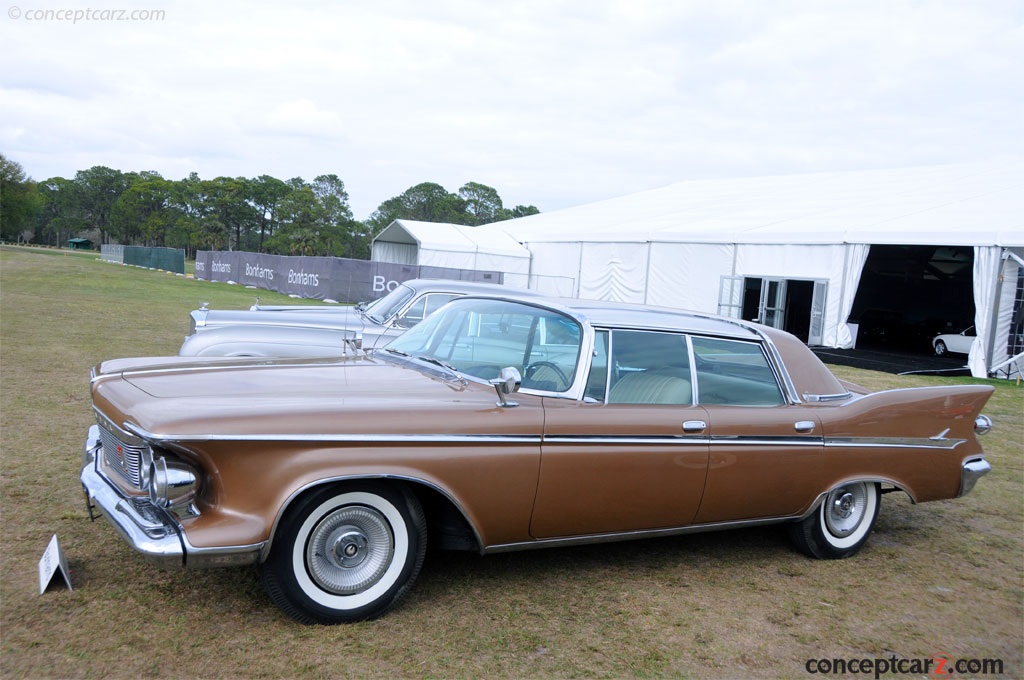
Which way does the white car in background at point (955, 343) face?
to the viewer's left

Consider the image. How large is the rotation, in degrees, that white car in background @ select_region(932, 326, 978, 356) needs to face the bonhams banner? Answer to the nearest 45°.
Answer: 0° — it already faces it

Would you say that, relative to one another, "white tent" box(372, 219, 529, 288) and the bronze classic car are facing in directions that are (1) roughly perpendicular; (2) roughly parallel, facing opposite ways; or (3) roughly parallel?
roughly parallel

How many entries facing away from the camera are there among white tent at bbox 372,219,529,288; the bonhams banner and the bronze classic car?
0

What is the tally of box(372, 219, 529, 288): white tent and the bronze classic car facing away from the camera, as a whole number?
0

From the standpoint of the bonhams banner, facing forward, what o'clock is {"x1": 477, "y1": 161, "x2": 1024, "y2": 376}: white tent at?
The white tent is roughly at 9 o'clock from the bonhams banner.

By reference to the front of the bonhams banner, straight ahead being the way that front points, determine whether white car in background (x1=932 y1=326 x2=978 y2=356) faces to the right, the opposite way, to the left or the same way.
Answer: to the right

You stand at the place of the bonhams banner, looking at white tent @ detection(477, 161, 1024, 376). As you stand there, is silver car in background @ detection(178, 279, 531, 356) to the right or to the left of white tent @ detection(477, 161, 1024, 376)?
right

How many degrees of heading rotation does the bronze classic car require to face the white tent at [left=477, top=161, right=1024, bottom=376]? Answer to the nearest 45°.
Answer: approximately 135° to its right

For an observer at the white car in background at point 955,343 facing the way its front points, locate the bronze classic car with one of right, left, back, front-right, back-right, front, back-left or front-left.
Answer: left

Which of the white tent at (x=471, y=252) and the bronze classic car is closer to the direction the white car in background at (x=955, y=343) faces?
the white tent

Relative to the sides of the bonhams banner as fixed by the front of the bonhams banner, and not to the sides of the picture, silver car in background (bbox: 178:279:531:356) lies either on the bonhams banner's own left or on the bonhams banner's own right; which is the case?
on the bonhams banner's own left

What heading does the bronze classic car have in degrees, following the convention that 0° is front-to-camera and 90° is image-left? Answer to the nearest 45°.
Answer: approximately 45°

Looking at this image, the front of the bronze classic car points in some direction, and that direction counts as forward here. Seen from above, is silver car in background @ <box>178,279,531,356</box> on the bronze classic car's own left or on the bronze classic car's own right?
on the bronze classic car's own right

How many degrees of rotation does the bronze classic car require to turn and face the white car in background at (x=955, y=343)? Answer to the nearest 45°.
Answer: approximately 180°
